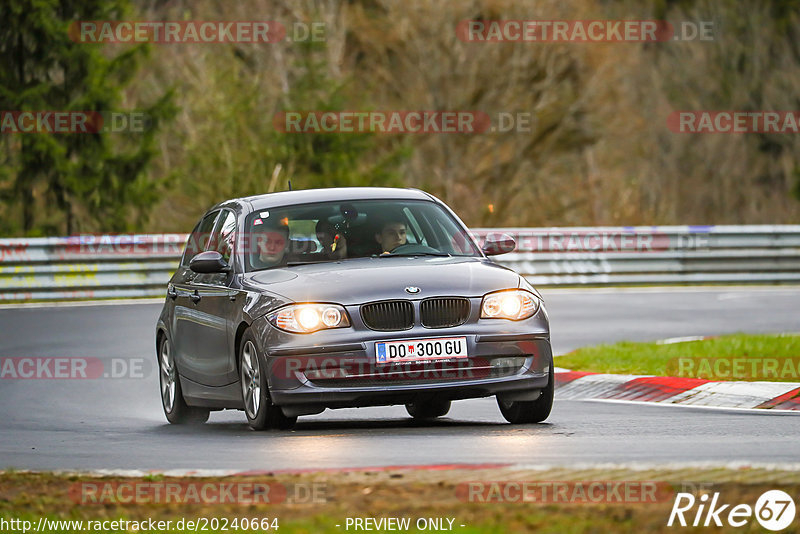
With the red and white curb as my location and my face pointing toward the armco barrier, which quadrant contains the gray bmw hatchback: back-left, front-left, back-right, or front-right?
back-left

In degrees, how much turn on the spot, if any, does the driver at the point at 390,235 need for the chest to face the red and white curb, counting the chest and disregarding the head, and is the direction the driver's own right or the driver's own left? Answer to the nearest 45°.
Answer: approximately 90° to the driver's own left

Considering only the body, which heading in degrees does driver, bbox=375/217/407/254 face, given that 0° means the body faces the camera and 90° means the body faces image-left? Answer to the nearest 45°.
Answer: approximately 315°

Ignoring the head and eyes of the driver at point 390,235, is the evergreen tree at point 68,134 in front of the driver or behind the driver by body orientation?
behind

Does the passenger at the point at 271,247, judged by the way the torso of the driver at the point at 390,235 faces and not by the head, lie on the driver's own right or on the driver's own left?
on the driver's own right

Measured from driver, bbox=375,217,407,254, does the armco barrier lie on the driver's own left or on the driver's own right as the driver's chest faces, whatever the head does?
on the driver's own left
